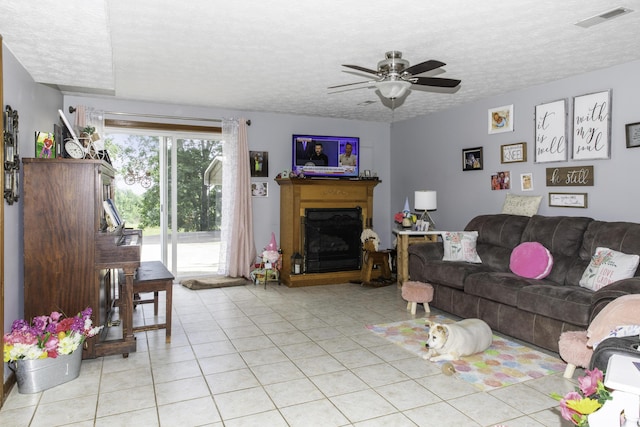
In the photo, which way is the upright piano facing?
to the viewer's right

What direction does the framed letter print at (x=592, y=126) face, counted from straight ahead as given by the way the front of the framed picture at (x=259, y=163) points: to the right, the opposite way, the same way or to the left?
to the right

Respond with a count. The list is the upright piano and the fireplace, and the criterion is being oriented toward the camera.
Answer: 1

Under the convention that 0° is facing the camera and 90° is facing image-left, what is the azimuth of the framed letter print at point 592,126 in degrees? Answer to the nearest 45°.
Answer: approximately 45°

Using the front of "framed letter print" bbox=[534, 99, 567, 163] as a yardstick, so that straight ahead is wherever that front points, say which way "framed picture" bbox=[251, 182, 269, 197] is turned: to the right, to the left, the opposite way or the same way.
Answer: to the left

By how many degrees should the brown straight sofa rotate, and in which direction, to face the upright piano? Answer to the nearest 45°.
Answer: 0° — it already faces it

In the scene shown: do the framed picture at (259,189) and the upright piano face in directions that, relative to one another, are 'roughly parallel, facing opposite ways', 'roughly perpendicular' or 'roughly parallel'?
roughly perpendicular

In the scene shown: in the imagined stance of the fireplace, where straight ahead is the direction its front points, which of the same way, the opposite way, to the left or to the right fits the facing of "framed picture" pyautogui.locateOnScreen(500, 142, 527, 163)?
to the right

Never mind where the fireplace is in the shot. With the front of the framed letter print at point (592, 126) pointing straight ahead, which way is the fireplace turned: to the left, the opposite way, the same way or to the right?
to the left

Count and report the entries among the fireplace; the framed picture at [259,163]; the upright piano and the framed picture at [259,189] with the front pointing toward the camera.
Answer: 3

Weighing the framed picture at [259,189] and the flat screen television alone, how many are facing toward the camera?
2

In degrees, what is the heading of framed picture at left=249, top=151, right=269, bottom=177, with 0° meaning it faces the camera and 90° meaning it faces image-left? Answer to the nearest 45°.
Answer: approximately 0°

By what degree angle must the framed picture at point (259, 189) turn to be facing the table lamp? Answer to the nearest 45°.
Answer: approximately 45° to its left

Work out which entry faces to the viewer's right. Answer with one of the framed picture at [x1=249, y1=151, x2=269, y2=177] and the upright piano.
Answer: the upright piano

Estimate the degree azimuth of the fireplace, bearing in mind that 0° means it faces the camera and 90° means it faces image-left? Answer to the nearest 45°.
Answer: approximately 0°

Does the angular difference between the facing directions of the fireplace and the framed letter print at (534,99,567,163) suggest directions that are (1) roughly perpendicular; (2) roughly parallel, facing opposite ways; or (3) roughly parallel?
roughly perpendicular
